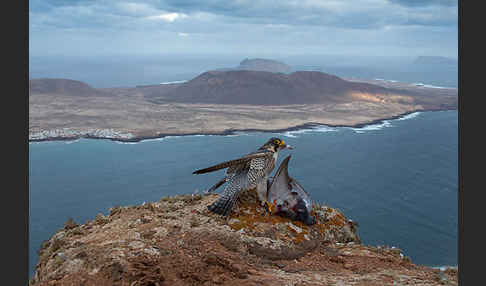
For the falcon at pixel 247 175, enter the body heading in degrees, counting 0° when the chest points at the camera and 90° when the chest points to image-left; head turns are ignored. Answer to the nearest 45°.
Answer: approximately 270°
